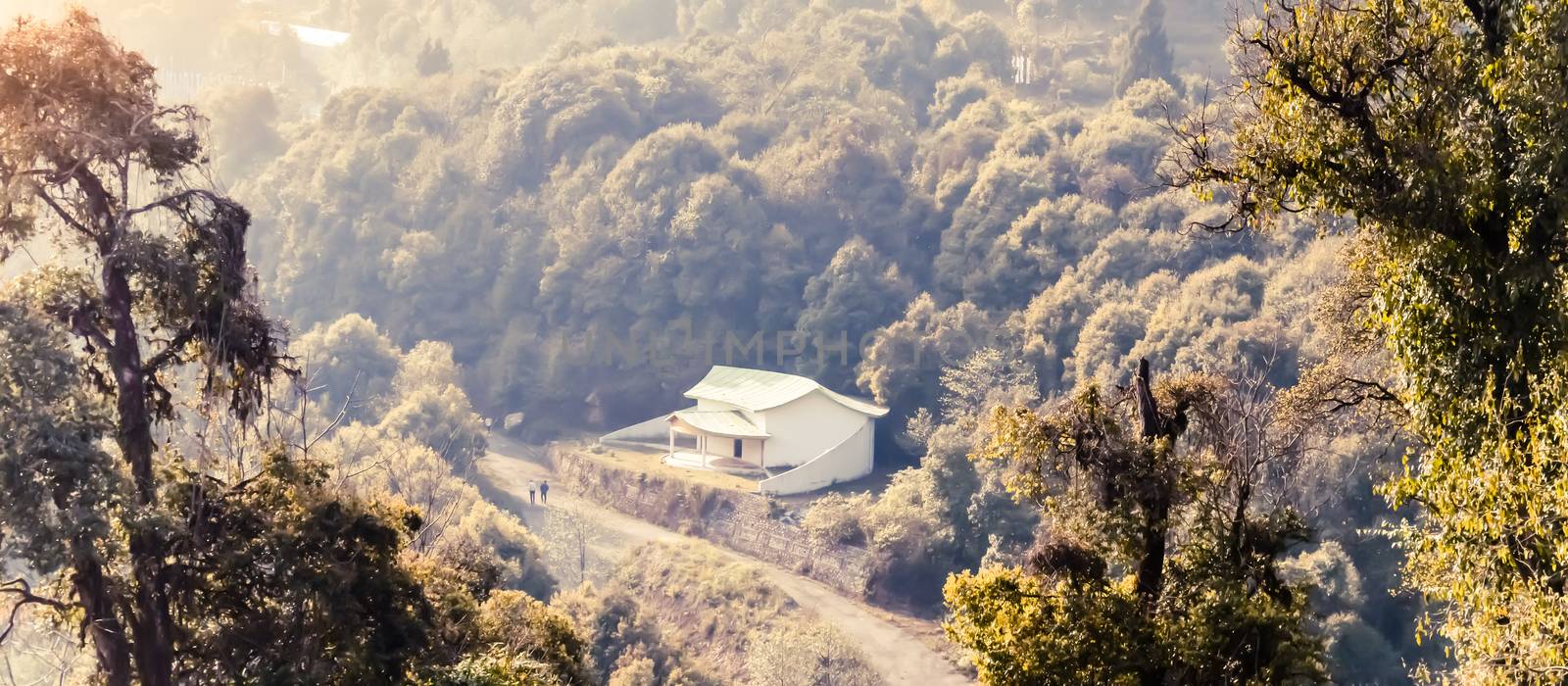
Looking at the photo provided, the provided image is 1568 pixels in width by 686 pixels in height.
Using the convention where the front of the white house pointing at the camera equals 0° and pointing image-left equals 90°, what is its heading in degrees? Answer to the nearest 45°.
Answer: approximately 45°

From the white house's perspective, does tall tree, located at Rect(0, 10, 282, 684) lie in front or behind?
in front

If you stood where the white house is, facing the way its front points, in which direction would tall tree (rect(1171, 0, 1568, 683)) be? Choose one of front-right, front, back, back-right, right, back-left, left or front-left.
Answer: front-left

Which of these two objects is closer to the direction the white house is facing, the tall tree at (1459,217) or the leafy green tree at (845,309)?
the tall tree

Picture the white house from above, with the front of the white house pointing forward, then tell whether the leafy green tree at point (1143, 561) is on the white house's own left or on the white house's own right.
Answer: on the white house's own left

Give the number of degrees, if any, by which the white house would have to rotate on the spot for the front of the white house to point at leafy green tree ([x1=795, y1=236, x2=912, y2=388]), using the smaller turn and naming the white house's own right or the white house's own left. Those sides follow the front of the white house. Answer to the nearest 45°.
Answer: approximately 135° to the white house's own right

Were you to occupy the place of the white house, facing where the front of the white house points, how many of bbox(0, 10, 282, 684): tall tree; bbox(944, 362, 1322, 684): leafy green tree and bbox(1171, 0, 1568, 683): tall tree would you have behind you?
0
